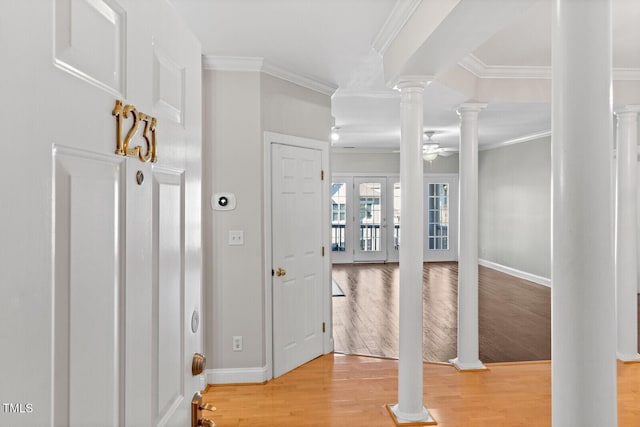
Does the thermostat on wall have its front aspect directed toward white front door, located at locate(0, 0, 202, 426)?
yes

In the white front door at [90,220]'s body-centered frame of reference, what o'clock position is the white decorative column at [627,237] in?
The white decorative column is roughly at 10 o'clock from the white front door.

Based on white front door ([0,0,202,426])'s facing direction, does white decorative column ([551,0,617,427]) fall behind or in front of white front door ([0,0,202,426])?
in front

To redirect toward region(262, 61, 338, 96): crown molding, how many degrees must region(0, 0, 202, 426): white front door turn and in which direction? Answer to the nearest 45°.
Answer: approximately 90° to its left

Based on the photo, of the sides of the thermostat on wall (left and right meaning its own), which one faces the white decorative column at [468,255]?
left

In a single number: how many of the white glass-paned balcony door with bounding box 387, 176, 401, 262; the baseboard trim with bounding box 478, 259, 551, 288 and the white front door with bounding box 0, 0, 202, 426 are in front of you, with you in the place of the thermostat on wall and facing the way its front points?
1

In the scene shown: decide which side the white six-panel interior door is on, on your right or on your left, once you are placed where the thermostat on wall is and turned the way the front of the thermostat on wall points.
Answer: on your left

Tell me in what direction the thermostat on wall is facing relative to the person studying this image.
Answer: facing the viewer

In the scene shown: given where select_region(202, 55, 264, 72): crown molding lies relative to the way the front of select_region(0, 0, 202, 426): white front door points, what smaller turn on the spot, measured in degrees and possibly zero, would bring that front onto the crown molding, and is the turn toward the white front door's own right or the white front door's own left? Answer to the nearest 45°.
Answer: approximately 135° to the white front door's own left

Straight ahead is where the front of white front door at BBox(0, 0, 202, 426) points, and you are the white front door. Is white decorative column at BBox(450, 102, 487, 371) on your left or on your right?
on your left
